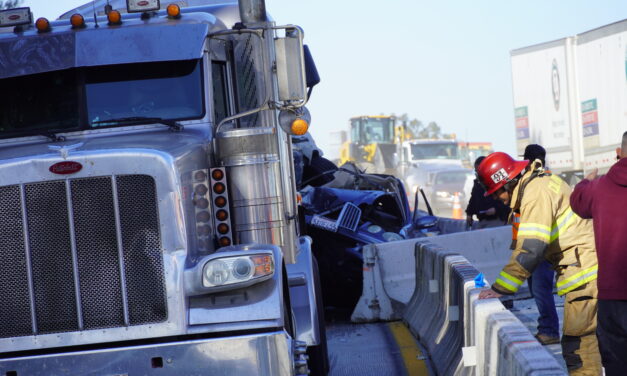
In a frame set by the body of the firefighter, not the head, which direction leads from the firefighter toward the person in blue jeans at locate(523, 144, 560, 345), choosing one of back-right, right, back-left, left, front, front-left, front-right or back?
right

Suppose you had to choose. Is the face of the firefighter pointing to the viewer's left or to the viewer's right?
to the viewer's left

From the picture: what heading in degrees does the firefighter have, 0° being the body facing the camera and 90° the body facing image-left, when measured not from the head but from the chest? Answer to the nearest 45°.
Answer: approximately 90°
